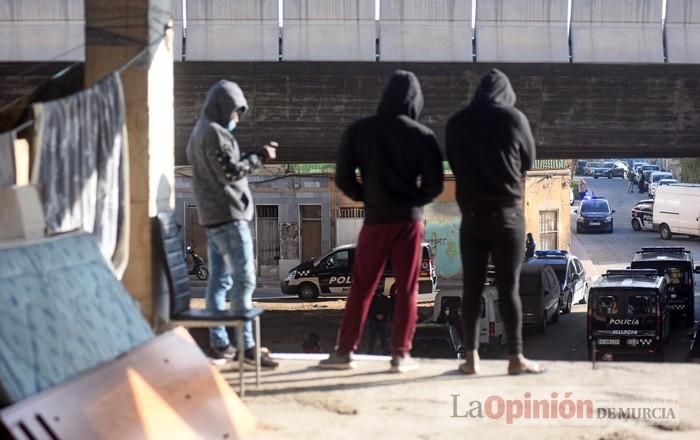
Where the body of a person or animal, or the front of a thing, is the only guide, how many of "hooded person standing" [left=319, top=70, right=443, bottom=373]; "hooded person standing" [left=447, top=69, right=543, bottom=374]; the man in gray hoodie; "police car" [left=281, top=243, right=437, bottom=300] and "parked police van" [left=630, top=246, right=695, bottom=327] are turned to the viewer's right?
1

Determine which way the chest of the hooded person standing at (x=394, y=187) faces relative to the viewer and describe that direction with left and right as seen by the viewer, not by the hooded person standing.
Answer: facing away from the viewer

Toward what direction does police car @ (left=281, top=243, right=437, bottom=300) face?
to the viewer's left

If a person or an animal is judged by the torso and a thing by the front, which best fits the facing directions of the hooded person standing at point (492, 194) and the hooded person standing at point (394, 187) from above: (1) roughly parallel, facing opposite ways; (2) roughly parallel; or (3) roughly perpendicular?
roughly parallel

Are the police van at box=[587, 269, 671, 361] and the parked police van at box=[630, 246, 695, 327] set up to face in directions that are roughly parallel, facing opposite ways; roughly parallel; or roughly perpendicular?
roughly parallel

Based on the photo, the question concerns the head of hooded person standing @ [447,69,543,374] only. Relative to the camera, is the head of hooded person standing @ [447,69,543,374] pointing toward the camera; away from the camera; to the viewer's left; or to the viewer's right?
away from the camera

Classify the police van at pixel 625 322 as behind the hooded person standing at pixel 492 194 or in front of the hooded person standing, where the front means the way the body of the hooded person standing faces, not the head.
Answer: in front

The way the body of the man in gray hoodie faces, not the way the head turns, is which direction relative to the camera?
to the viewer's right

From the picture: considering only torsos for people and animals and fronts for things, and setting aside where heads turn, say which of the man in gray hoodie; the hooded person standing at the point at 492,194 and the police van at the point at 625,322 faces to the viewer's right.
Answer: the man in gray hoodie

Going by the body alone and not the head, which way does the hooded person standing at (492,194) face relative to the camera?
away from the camera

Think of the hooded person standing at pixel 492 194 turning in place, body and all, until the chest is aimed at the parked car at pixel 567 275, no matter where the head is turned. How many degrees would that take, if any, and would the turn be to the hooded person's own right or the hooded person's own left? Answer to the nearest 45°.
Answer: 0° — they already face it

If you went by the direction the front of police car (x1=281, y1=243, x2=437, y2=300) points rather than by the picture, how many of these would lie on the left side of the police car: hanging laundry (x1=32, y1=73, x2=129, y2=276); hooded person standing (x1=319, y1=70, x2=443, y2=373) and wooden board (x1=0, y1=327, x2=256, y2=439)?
3

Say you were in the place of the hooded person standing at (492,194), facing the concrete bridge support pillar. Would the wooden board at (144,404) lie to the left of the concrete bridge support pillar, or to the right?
left
